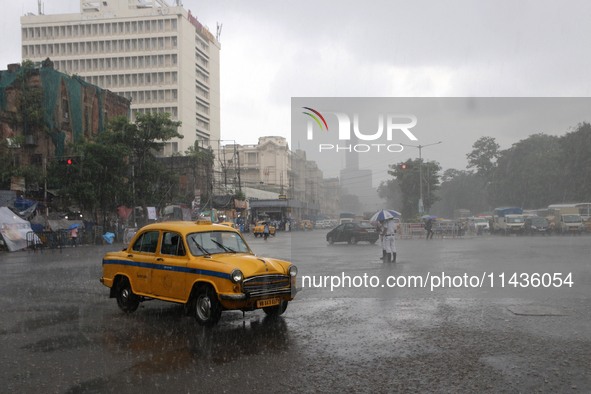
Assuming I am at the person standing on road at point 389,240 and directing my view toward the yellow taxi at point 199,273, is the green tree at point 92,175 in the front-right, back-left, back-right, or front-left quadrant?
back-right

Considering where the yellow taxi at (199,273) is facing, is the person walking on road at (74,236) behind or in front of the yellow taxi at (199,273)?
behind

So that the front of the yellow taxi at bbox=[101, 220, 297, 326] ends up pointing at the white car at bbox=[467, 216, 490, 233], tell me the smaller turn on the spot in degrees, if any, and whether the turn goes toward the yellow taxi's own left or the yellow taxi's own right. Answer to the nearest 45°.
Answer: approximately 90° to the yellow taxi's own left

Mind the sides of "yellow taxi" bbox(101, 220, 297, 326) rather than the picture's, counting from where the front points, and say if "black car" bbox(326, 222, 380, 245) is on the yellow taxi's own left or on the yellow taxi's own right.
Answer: on the yellow taxi's own left

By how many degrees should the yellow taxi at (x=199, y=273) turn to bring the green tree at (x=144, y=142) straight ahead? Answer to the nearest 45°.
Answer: approximately 135° to its left

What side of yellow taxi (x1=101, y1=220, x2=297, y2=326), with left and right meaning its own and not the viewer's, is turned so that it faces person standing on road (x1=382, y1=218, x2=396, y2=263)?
left

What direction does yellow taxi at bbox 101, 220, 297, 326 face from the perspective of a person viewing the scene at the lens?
facing the viewer and to the right of the viewer

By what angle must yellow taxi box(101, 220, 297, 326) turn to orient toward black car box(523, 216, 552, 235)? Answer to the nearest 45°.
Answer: approximately 90° to its left

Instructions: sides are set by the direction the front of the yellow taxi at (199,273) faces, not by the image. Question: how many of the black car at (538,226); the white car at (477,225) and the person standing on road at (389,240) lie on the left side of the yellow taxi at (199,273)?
3
